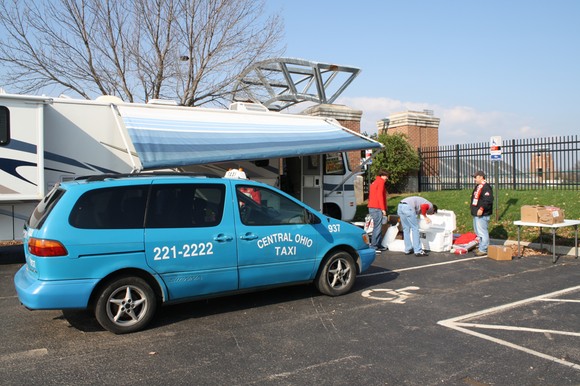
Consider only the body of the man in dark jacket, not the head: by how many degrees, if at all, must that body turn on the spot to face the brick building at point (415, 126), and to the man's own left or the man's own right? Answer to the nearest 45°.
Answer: approximately 90° to the man's own right

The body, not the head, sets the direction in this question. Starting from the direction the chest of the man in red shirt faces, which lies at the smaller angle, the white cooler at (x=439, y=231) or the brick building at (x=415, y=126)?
the white cooler

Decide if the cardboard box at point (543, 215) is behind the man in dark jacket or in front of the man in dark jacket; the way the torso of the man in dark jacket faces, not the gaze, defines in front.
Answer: behind

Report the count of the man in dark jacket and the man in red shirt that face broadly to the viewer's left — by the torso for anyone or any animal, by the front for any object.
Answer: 1

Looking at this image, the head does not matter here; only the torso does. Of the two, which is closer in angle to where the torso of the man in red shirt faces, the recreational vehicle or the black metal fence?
the black metal fence

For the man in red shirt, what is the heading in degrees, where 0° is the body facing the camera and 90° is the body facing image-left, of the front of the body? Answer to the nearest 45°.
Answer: approximately 270°

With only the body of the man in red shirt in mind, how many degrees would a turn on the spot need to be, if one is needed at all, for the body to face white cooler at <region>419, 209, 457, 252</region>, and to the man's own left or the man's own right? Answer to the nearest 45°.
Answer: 0° — they already face it

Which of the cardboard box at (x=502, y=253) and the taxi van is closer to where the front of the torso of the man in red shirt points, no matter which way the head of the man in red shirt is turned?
the cardboard box
